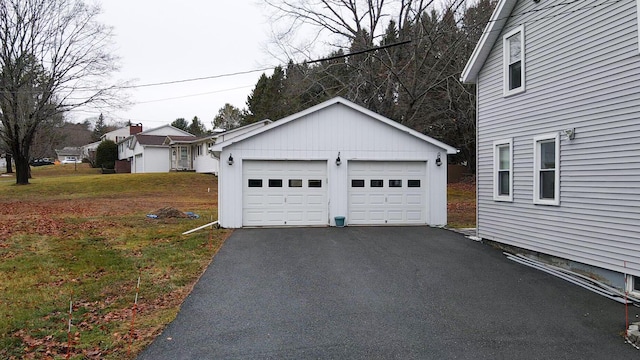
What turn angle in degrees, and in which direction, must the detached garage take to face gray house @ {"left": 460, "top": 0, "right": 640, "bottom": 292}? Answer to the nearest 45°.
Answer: approximately 45° to its left

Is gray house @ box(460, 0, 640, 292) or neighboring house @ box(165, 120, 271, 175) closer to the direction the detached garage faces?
the gray house

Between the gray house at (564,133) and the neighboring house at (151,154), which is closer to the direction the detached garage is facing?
the gray house

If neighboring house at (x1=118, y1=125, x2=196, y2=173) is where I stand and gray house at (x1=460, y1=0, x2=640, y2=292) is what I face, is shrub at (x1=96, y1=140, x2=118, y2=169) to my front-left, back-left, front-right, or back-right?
back-right

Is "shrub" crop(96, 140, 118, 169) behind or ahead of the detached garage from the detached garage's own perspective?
behind

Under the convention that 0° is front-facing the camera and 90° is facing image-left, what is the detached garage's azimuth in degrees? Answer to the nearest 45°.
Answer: approximately 0°

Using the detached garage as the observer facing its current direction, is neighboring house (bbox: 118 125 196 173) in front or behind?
behind

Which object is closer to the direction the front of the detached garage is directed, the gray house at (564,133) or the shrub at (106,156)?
the gray house

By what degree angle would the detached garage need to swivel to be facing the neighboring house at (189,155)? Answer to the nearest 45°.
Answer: approximately 135° to its right
